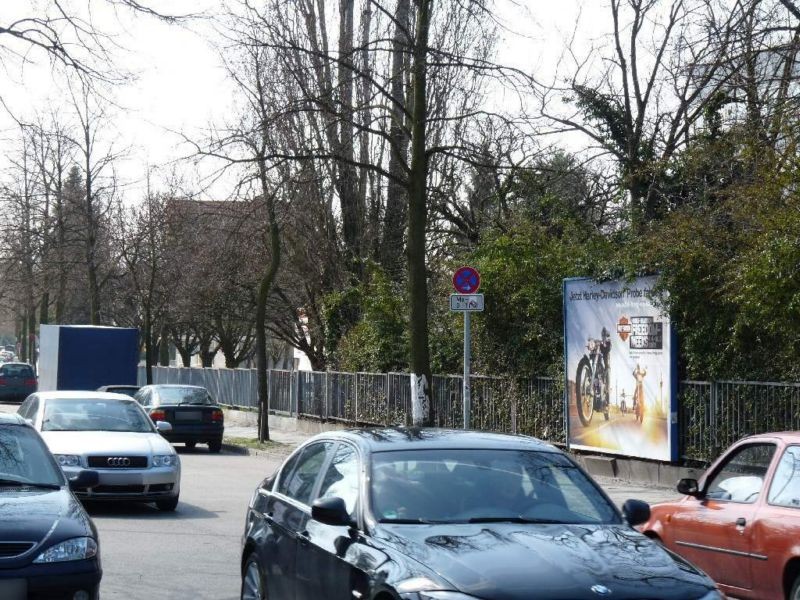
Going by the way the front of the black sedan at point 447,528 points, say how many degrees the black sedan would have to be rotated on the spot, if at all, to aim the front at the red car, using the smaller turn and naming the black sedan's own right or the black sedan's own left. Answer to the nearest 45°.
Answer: approximately 90° to the black sedan's own left

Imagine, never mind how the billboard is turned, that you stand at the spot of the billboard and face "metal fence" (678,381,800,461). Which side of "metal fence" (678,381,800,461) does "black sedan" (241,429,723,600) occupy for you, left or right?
right

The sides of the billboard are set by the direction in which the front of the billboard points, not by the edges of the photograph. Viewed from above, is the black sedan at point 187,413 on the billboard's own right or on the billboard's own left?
on the billboard's own right

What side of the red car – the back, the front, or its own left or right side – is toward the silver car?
front

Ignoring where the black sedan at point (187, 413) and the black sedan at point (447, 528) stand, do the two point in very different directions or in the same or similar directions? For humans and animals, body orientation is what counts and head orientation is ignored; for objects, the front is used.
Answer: very different directions

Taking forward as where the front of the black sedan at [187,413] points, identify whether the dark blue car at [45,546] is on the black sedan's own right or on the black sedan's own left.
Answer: on the black sedan's own left

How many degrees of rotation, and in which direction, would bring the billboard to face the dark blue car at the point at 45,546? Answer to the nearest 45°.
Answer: approximately 45° to its left

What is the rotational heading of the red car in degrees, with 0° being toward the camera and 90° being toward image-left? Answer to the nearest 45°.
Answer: approximately 135°

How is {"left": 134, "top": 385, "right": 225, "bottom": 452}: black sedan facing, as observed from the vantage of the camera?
facing away from the viewer and to the left of the viewer

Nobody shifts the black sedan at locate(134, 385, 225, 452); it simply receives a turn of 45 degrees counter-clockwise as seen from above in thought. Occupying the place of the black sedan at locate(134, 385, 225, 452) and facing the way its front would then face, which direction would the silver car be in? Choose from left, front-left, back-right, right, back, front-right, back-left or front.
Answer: left

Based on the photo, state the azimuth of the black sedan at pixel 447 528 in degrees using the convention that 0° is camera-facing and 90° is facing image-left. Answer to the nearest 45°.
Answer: approximately 315°

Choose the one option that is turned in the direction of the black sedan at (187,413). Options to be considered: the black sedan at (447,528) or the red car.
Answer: the red car

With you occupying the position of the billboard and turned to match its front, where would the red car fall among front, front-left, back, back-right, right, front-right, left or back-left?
front-left
